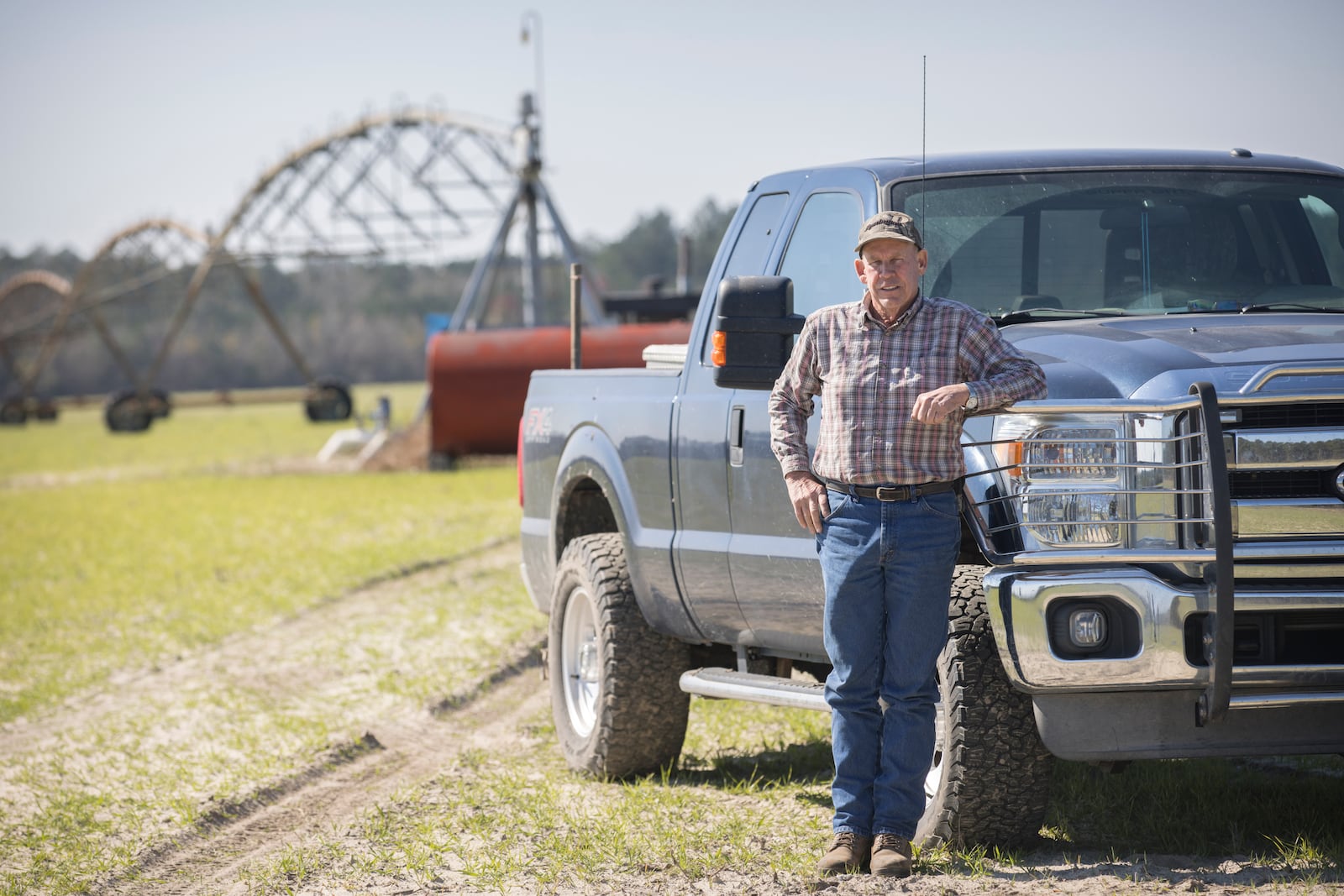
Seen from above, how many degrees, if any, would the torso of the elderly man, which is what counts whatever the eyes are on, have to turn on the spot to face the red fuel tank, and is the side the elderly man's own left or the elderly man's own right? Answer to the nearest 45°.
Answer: approximately 180°

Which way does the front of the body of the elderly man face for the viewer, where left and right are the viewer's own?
facing the viewer
